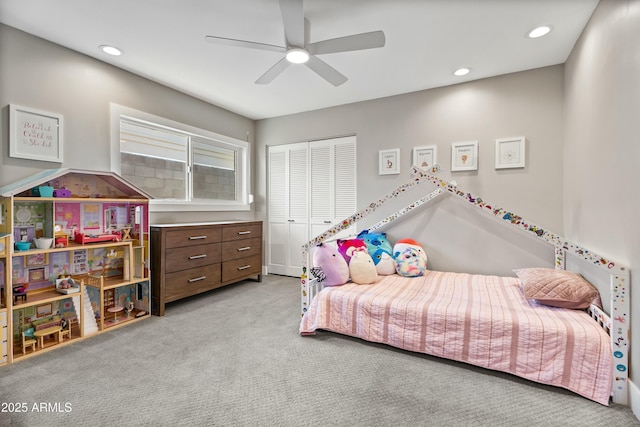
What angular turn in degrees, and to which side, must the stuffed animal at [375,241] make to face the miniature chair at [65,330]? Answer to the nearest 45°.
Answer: approximately 45° to its right

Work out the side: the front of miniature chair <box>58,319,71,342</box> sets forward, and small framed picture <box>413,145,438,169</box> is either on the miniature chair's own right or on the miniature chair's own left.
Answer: on the miniature chair's own left

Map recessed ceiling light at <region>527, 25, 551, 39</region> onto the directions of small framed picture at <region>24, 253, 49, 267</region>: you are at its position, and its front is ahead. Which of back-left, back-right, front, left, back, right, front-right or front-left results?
front-left

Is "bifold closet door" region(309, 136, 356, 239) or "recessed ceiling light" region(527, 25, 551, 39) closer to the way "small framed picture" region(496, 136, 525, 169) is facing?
the recessed ceiling light

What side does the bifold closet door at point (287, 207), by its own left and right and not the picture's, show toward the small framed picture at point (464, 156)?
left

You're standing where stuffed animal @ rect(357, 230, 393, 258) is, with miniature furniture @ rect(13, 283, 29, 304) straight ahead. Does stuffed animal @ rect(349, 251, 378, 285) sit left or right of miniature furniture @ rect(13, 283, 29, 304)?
left

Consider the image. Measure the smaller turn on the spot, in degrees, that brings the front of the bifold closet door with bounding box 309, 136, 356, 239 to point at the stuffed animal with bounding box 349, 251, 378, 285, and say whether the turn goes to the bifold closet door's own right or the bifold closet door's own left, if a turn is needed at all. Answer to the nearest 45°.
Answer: approximately 45° to the bifold closet door's own left

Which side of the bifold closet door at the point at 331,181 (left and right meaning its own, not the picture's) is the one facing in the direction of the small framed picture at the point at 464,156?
left

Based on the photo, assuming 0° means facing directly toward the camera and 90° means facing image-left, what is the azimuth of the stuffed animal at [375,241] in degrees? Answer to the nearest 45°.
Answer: approximately 0°
